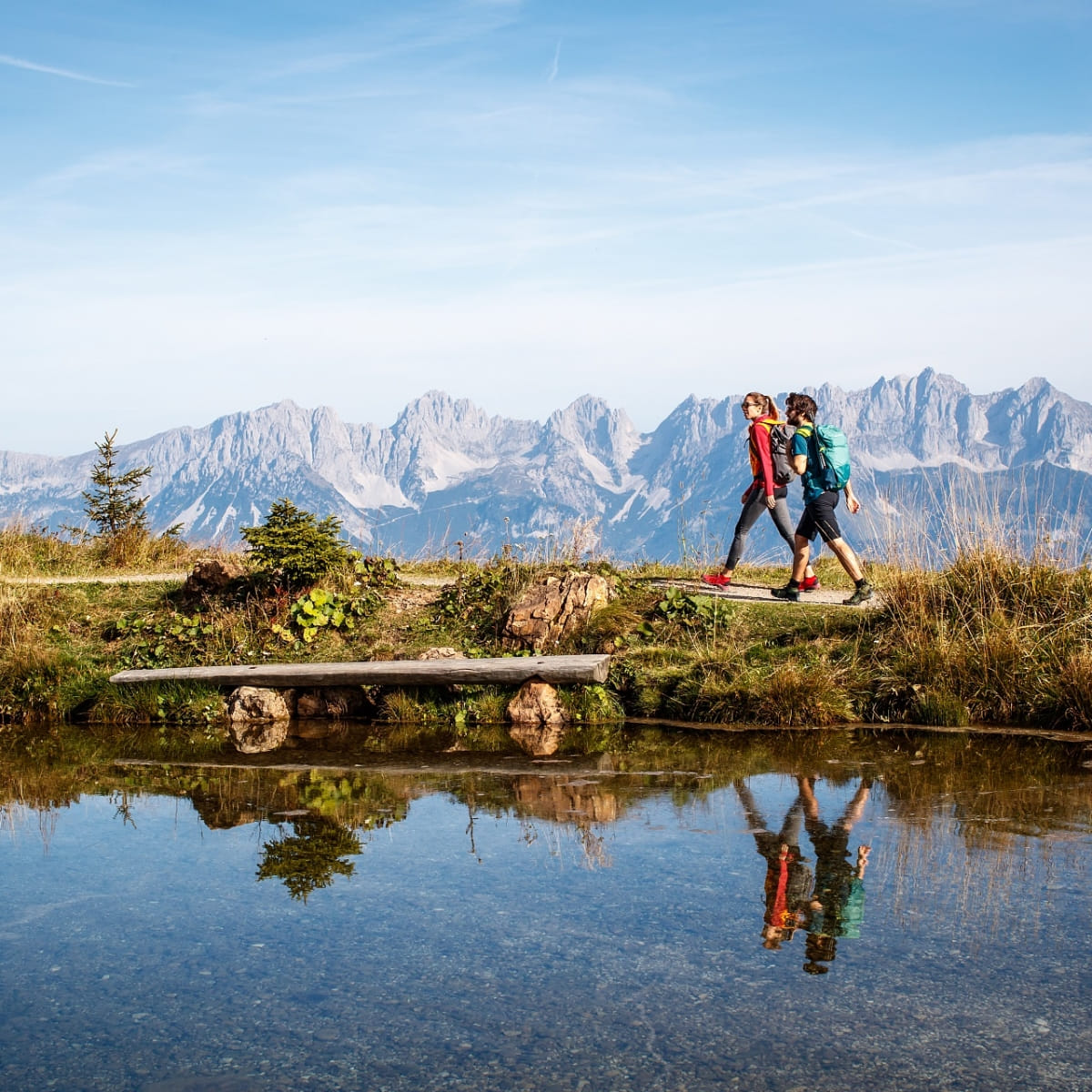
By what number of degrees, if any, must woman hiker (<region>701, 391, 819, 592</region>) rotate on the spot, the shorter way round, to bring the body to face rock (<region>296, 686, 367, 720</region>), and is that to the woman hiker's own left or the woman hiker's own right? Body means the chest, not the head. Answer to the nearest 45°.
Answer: approximately 45° to the woman hiker's own left

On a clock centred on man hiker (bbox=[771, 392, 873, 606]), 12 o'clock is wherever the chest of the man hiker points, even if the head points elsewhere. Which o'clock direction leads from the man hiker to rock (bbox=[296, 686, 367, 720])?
The rock is roughly at 11 o'clock from the man hiker.

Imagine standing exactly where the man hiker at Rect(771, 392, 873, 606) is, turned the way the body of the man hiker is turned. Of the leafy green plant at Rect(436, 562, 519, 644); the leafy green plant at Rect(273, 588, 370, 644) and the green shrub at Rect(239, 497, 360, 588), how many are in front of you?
3

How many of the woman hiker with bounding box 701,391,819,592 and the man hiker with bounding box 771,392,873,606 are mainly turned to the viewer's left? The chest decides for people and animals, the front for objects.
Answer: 2

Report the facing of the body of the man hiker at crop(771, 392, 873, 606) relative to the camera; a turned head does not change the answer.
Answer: to the viewer's left

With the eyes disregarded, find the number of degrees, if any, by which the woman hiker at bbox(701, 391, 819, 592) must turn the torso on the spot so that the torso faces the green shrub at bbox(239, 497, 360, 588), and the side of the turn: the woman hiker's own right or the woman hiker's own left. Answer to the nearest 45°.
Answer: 0° — they already face it

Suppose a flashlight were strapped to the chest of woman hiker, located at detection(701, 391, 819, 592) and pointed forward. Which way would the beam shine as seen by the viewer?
to the viewer's left
